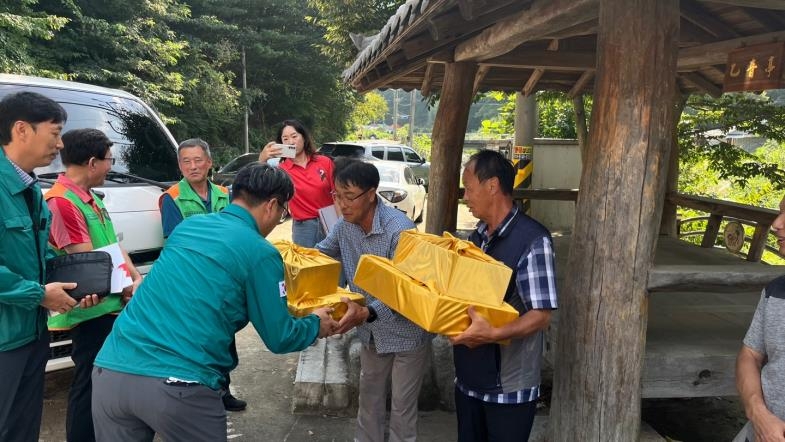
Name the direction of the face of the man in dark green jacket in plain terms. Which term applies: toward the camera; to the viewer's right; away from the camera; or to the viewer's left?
to the viewer's right

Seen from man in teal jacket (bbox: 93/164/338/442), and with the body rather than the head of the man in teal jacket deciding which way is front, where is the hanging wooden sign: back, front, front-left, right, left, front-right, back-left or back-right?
front-right

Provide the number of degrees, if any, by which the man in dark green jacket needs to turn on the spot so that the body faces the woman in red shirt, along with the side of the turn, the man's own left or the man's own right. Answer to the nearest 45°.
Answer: approximately 45° to the man's own left

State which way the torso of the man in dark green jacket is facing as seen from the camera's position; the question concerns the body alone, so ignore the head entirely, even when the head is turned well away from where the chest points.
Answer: to the viewer's right

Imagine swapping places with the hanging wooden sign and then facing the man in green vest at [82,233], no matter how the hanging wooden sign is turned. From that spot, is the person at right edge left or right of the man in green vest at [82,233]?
left

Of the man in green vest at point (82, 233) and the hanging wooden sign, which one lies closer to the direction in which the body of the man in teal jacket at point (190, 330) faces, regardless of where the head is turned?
the hanging wooden sign

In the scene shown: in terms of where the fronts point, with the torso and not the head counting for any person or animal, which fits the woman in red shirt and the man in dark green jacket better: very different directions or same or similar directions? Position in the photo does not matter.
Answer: very different directions

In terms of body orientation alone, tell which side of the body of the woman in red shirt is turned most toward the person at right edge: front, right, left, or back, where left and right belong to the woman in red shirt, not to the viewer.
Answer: left

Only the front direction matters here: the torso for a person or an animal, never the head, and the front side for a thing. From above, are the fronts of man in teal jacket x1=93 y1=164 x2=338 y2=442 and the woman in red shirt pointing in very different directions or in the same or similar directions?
very different directions

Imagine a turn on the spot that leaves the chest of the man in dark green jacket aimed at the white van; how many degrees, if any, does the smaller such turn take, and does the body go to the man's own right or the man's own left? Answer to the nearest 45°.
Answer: approximately 90° to the man's own left

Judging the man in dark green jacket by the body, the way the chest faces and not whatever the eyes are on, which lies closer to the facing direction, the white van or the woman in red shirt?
the woman in red shirt

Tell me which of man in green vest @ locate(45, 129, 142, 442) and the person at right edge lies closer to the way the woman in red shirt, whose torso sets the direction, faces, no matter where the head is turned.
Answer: the man in green vest

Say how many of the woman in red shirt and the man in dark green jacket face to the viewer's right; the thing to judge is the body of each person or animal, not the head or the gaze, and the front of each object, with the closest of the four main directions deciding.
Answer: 1

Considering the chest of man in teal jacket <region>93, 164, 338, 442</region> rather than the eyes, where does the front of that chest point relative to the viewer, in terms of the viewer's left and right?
facing away from the viewer and to the right of the viewer

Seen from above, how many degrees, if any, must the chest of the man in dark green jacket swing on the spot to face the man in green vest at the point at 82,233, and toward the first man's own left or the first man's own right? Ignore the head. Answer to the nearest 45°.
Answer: approximately 45° to the first man's own left

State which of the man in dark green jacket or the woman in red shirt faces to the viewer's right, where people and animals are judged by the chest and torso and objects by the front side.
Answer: the man in dark green jacket
